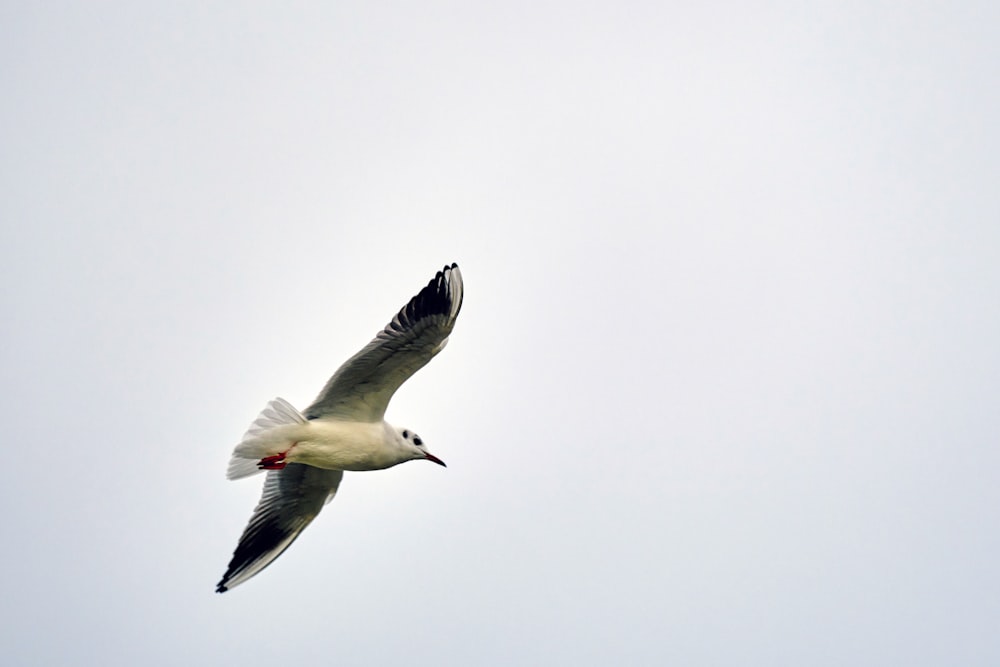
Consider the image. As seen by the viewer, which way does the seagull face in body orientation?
to the viewer's right
